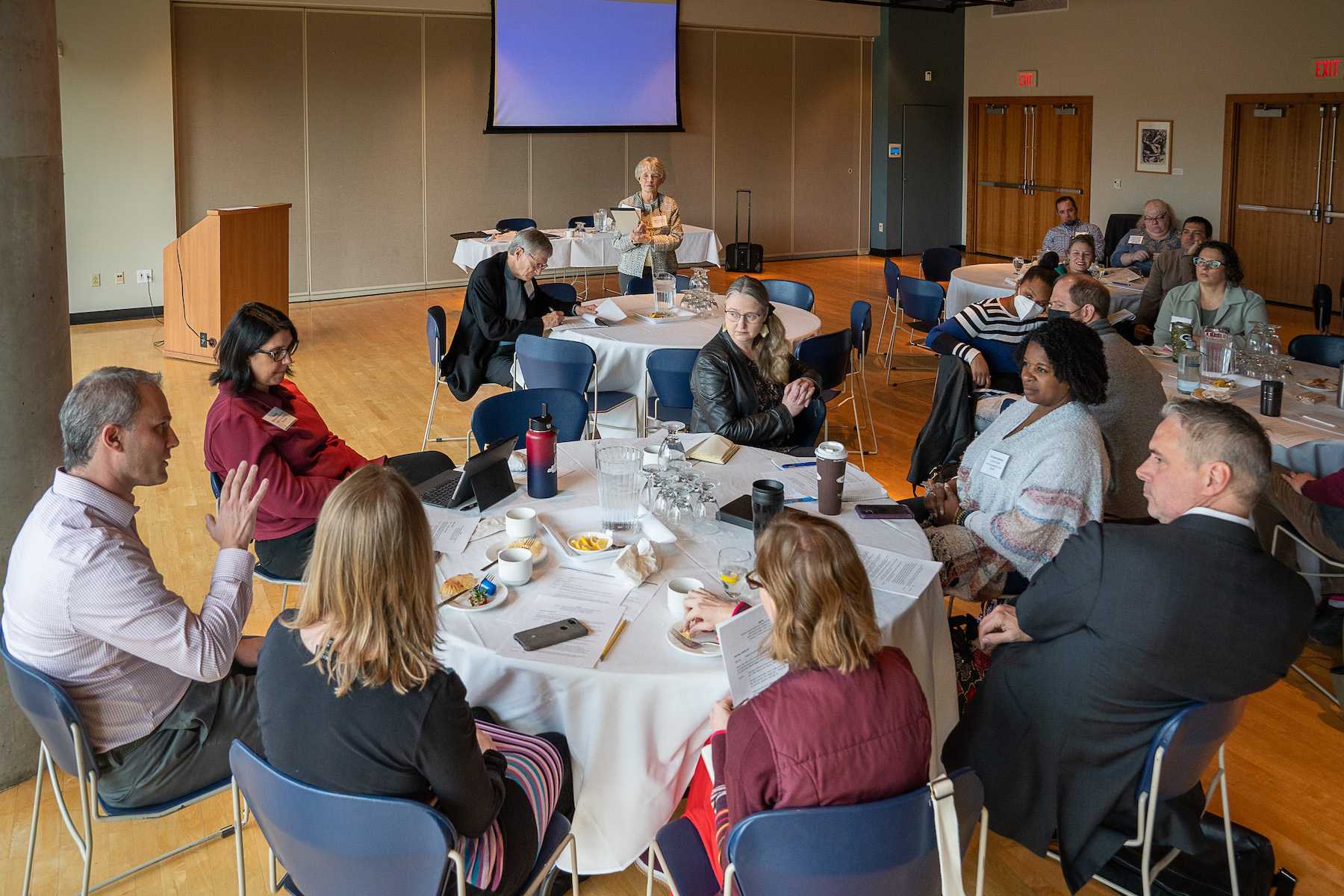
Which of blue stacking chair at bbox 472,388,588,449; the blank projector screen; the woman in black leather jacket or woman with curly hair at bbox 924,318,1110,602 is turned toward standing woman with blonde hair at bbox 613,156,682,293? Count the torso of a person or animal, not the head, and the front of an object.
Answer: the blank projector screen

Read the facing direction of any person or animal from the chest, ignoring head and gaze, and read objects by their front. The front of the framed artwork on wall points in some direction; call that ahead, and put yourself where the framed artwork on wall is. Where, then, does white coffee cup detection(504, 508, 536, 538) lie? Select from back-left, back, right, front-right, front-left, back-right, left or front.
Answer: front

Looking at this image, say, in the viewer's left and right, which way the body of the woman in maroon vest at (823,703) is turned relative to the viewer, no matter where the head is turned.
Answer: facing away from the viewer and to the left of the viewer

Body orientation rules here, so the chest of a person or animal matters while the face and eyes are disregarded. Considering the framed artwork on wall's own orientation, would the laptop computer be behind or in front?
in front

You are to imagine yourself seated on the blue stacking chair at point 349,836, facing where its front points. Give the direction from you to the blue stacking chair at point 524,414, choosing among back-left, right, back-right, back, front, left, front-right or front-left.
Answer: front-left

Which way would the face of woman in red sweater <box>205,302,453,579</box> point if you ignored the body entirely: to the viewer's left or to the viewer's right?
to the viewer's right

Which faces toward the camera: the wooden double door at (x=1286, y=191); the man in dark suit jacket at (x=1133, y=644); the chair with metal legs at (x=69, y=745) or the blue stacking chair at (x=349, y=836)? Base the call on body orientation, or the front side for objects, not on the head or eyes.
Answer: the wooden double door

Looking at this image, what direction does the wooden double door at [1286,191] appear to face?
toward the camera

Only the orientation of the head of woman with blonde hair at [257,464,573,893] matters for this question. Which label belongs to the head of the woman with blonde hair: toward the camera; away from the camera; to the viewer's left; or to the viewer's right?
away from the camera

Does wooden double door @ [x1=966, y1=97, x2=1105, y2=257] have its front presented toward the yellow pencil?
yes

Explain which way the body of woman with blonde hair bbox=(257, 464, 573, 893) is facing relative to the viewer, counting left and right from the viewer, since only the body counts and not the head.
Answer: facing away from the viewer and to the right of the viewer

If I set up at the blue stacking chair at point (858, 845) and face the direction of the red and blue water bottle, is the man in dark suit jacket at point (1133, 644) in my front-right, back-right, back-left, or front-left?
front-right

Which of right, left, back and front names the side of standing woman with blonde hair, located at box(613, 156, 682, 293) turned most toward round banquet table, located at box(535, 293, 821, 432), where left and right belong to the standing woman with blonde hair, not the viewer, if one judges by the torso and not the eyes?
front

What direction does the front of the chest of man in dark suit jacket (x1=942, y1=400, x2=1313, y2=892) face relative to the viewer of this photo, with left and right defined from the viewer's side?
facing away from the viewer and to the left of the viewer

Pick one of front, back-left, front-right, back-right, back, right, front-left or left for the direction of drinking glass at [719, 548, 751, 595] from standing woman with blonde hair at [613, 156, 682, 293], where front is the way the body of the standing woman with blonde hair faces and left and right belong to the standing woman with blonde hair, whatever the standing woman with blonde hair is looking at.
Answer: front
